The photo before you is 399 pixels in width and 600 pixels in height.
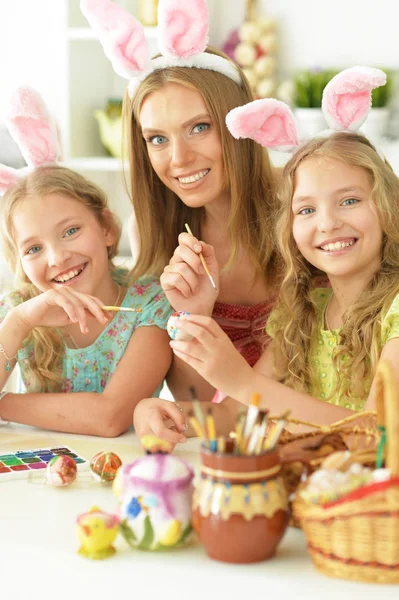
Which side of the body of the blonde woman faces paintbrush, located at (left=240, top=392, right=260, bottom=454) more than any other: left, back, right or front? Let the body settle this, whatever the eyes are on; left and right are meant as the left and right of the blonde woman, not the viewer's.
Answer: front

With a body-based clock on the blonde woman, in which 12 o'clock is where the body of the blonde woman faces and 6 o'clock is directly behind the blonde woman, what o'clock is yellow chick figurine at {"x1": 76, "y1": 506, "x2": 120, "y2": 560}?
The yellow chick figurine is roughly at 12 o'clock from the blonde woman.

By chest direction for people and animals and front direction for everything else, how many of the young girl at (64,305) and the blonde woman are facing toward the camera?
2

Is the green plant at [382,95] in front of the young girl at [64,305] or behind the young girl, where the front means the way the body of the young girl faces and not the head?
behind

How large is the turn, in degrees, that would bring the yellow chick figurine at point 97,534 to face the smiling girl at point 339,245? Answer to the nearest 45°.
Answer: approximately 180°

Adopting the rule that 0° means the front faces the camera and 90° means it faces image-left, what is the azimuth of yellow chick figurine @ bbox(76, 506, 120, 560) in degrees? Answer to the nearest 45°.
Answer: approximately 45°

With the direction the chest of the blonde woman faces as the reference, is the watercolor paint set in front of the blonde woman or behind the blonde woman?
in front

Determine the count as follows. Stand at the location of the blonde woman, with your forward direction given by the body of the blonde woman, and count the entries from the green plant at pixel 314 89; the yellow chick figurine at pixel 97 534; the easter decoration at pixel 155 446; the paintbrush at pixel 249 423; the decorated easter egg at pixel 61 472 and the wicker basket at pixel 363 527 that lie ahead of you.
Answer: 5

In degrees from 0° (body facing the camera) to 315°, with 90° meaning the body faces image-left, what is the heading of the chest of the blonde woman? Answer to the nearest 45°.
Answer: approximately 0°

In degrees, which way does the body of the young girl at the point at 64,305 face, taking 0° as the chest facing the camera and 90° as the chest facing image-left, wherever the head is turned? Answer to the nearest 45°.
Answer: approximately 0°
